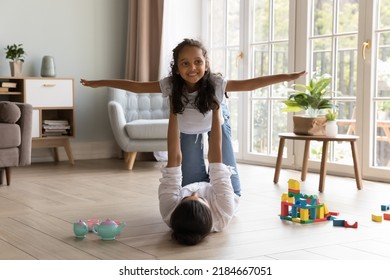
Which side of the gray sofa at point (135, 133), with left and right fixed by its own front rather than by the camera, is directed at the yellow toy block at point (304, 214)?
front

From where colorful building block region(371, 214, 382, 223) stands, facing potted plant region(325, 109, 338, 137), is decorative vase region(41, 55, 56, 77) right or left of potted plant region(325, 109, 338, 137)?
left

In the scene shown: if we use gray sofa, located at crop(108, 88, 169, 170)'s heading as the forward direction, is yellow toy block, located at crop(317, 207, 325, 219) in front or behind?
in front

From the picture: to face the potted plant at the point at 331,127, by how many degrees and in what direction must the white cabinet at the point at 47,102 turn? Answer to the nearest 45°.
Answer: approximately 45° to its left

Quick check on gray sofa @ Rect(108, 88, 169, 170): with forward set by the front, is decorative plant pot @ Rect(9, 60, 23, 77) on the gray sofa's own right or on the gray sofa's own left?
on the gray sofa's own right

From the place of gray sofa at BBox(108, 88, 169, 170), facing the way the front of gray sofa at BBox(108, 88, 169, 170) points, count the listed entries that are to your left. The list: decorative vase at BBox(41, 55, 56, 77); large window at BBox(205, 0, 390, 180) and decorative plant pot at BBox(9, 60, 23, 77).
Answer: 1

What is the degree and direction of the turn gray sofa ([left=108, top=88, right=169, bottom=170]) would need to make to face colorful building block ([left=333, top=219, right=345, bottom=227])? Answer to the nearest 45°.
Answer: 0° — it already faces it

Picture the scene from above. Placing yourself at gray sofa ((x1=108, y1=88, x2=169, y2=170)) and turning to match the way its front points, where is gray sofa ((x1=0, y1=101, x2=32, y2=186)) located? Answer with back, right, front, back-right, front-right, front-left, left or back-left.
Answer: front-right

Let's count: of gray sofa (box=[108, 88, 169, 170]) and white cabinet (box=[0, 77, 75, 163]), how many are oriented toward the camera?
2

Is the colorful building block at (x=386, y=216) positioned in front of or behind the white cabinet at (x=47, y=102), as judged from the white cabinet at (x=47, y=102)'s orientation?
in front
